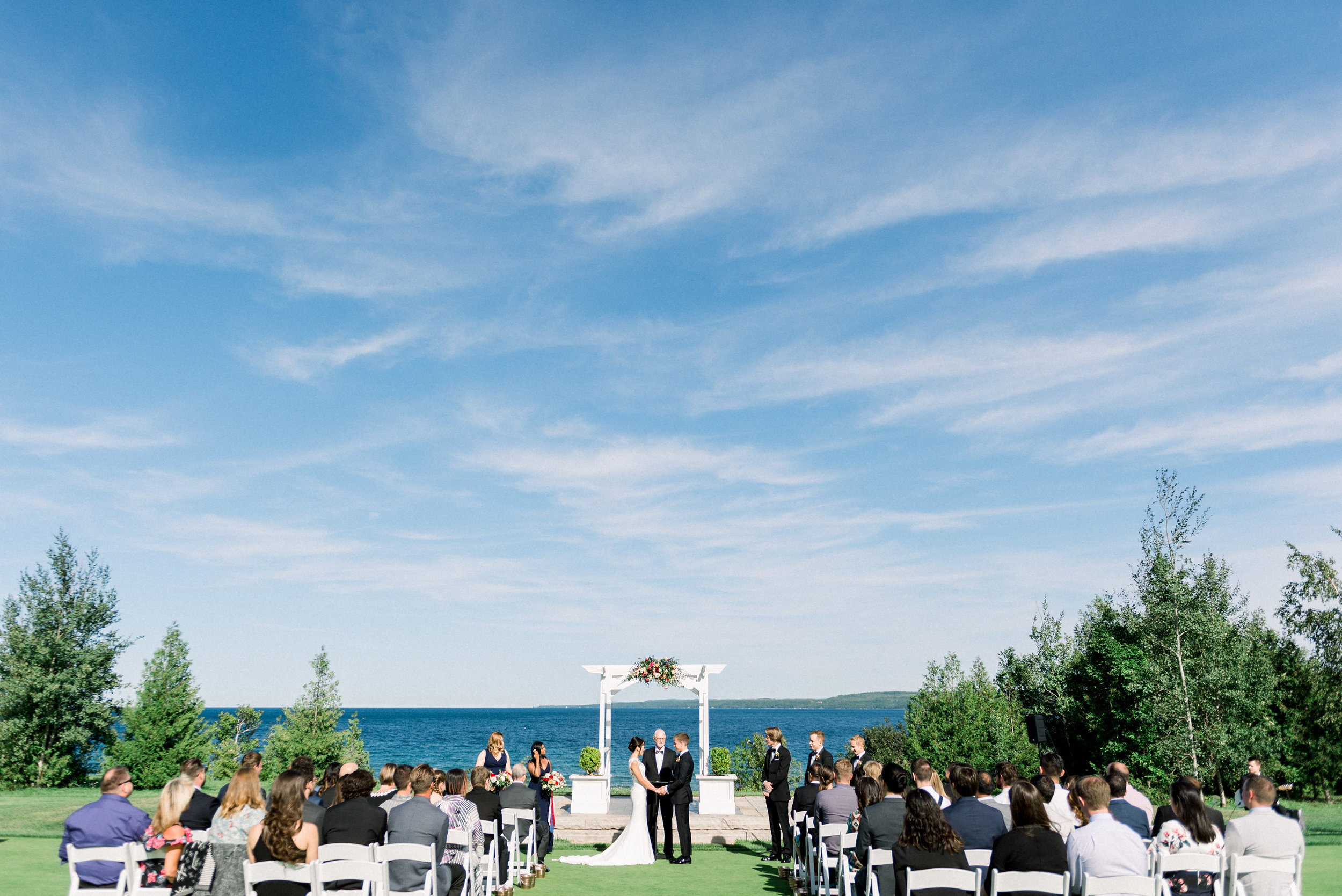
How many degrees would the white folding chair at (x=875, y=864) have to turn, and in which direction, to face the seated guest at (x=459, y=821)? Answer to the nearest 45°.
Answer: approximately 45° to its left

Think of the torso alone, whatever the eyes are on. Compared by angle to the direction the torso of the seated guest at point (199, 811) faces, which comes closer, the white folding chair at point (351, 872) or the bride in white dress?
the bride in white dress

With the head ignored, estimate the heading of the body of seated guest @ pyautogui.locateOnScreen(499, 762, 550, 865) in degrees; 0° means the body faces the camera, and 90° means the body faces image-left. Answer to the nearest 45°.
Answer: approximately 180°

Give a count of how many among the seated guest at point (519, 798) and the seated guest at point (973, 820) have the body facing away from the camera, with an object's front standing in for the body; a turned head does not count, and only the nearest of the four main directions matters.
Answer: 2

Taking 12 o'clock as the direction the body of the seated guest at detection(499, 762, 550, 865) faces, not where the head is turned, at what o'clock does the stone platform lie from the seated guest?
The stone platform is roughly at 1 o'clock from the seated guest.

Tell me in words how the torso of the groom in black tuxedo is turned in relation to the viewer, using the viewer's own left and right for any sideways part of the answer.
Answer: facing to the left of the viewer

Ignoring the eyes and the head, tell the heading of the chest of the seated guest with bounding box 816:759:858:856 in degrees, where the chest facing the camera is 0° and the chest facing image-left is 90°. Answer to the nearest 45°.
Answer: approximately 180°
